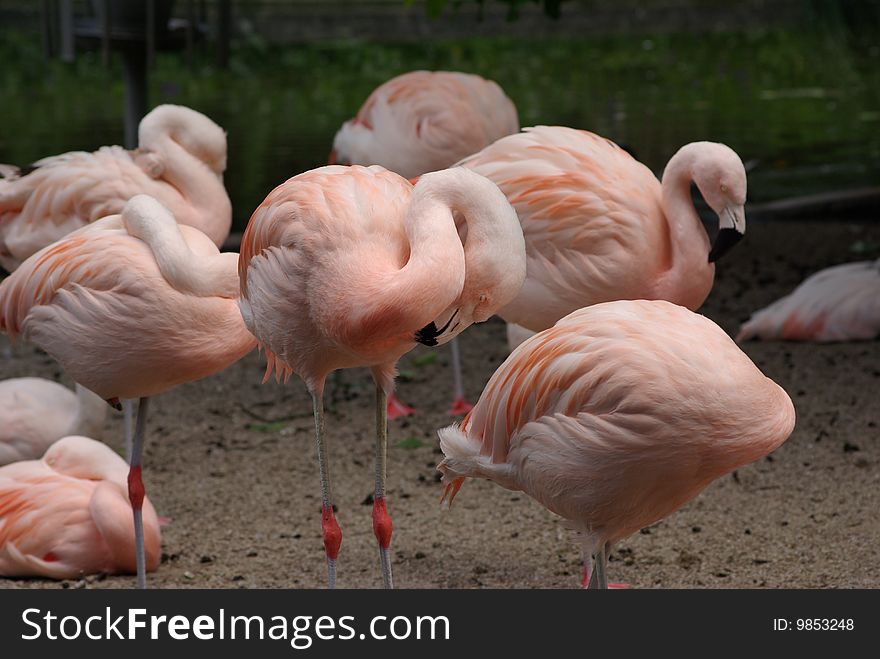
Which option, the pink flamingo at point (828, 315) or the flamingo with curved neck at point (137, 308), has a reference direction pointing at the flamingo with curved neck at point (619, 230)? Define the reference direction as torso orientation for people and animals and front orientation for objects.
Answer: the flamingo with curved neck at point (137, 308)

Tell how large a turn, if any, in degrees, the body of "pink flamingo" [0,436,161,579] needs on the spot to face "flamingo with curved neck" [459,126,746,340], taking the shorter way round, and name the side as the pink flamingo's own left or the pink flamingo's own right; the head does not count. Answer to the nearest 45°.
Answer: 0° — it already faces it

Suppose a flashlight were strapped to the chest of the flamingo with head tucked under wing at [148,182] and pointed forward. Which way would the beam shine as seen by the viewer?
to the viewer's right

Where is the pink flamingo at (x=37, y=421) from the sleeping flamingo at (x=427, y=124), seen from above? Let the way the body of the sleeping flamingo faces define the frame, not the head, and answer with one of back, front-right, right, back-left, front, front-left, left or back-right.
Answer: back-right

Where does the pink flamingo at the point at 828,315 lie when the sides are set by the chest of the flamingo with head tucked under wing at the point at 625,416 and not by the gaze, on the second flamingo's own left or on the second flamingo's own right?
on the second flamingo's own left

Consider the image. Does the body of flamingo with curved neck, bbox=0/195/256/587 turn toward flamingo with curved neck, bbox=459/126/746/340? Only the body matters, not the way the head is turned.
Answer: yes

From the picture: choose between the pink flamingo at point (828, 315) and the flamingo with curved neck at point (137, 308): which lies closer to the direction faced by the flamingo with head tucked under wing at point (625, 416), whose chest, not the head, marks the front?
the pink flamingo

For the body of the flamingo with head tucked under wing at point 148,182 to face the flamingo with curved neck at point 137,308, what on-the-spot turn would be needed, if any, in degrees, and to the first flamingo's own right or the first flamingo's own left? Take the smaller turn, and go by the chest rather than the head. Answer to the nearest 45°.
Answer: approximately 90° to the first flamingo's own right

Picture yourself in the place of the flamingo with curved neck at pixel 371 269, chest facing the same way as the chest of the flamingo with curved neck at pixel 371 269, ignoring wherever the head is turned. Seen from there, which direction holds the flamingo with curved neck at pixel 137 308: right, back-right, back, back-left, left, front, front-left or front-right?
back

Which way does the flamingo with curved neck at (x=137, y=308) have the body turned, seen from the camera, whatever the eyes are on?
to the viewer's right
